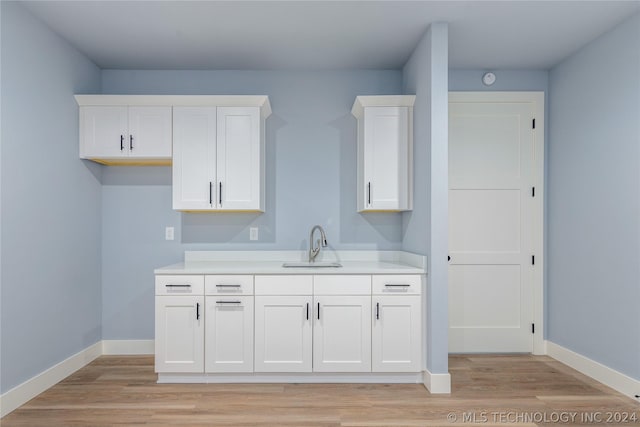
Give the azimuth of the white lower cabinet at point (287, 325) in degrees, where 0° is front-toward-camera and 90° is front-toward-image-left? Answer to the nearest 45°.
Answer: approximately 0°

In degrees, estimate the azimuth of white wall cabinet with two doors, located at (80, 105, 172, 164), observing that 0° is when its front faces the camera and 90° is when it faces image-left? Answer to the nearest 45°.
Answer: approximately 0°

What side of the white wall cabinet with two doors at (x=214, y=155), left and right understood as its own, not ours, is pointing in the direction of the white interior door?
left
